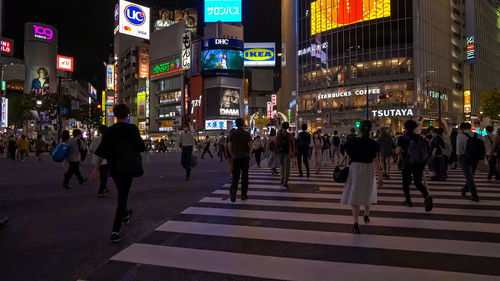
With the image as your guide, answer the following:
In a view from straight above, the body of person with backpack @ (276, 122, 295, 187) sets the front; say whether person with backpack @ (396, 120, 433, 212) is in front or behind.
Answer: behind

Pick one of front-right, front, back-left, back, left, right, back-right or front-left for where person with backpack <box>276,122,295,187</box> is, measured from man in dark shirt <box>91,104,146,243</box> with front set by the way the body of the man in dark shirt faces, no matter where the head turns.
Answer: front-right

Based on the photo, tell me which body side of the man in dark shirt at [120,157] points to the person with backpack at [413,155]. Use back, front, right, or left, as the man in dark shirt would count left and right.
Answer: right

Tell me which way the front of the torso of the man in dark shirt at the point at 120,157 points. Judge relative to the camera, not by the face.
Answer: away from the camera

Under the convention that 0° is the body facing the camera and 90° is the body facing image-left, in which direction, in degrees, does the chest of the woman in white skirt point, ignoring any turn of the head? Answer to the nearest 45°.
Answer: approximately 180°

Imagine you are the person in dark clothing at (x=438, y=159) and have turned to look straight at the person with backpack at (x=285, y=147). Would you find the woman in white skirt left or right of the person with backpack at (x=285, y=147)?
left

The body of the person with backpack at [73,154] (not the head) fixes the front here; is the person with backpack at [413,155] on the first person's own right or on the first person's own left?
on the first person's own right

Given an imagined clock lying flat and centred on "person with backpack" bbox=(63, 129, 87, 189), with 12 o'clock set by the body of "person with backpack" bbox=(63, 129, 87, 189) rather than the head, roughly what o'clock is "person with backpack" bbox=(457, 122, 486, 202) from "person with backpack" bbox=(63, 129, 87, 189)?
"person with backpack" bbox=(457, 122, 486, 202) is roughly at 3 o'clock from "person with backpack" bbox=(63, 129, 87, 189).

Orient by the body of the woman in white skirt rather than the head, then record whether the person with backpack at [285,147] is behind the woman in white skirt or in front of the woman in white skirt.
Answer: in front

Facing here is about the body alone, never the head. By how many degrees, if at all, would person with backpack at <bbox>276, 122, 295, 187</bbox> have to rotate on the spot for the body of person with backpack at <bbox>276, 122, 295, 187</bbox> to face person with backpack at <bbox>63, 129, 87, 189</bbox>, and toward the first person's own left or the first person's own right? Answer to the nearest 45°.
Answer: approximately 90° to the first person's own left

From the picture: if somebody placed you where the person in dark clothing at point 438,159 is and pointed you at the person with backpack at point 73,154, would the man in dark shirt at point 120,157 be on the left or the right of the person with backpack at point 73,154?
left

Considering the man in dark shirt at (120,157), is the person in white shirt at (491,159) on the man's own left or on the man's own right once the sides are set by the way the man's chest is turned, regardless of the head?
on the man's own right

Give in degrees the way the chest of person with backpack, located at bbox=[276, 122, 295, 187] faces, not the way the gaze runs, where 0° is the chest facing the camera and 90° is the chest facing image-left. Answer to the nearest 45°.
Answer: approximately 180°

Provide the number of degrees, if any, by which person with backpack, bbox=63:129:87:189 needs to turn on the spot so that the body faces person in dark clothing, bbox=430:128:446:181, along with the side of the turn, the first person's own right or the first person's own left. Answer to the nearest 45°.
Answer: approximately 45° to the first person's own right
